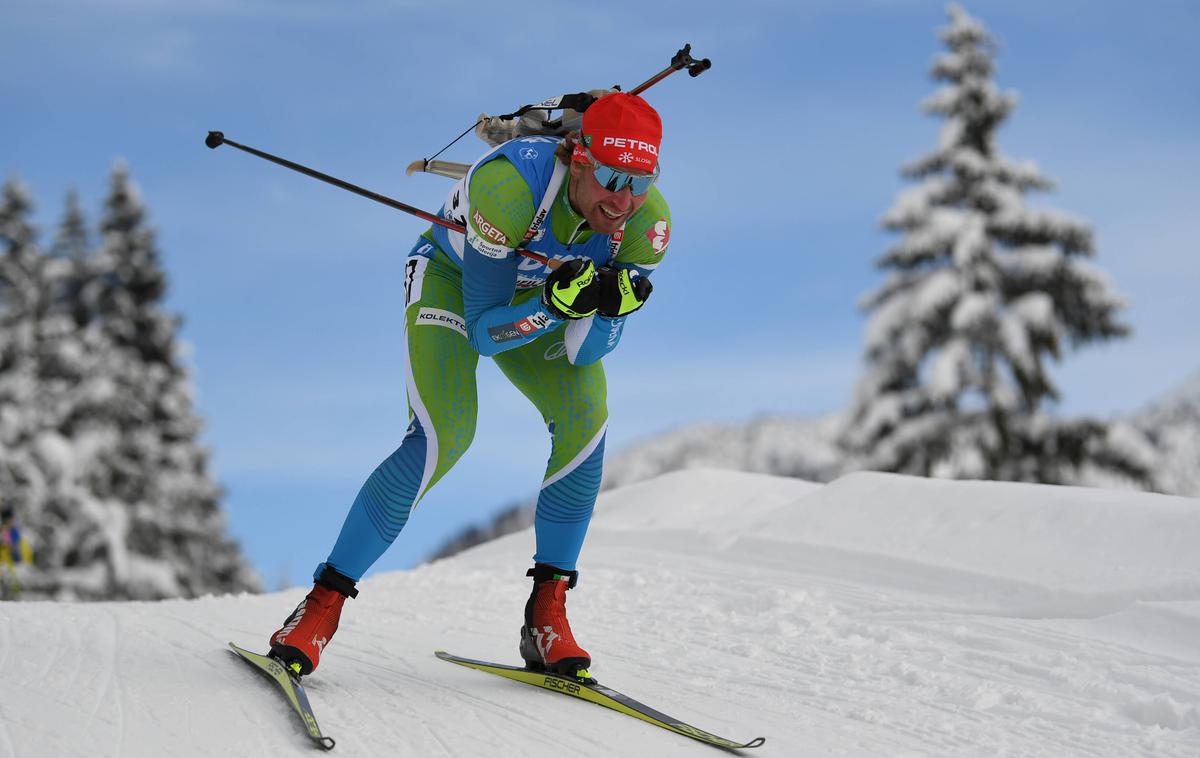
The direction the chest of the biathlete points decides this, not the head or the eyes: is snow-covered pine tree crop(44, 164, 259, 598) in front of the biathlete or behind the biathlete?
behind

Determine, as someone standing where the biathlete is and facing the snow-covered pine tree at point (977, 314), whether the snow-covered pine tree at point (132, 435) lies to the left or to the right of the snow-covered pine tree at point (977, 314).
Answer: left

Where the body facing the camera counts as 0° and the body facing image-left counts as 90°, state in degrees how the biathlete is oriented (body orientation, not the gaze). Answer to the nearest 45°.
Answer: approximately 315°

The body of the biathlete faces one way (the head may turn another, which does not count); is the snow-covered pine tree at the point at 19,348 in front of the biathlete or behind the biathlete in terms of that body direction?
behind

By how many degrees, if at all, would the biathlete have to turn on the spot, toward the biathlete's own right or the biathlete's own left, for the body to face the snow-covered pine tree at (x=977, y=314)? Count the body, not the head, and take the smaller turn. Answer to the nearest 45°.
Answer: approximately 90° to the biathlete's own left

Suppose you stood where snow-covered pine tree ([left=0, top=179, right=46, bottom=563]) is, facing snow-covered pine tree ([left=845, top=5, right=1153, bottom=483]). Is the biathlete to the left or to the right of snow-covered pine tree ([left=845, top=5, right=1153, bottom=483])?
right
